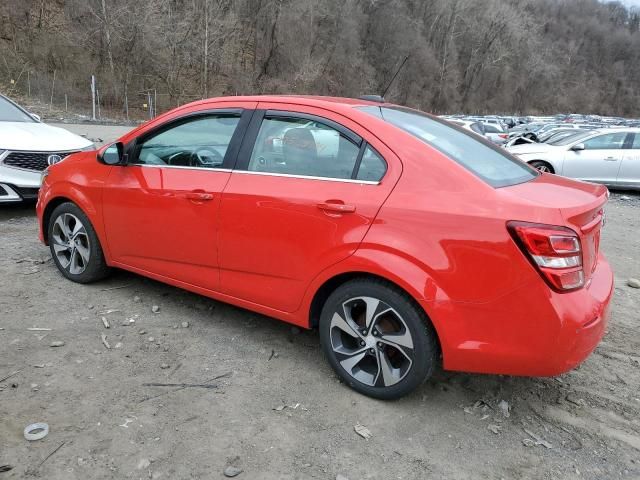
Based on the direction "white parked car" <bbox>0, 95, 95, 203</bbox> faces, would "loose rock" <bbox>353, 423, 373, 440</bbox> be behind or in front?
in front

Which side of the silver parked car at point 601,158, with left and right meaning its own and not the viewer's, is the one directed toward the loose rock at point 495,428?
left

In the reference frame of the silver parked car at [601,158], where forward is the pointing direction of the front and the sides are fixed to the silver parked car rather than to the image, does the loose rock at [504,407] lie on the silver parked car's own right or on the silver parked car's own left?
on the silver parked car's own left

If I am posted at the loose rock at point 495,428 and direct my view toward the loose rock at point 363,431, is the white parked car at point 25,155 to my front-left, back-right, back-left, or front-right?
front-right

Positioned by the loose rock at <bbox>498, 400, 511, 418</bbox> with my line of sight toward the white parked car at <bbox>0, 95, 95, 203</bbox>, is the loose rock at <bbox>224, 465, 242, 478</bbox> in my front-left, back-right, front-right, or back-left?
front-left

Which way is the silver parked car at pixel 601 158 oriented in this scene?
to the viewer's left

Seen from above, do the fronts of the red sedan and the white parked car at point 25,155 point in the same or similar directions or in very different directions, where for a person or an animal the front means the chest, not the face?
very different directions

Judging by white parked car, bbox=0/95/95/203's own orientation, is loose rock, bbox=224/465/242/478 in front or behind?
in front

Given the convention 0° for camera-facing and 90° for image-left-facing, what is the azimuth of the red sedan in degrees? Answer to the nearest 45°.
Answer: approximately 135°

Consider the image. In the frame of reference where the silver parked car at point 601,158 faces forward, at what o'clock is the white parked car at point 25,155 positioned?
the white parked car at point 25,155 is roughly at 10 o'clock from the silver parked car at point 601,158.

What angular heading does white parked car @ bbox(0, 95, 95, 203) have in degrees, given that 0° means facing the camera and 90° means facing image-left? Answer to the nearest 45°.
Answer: approximately 315°
